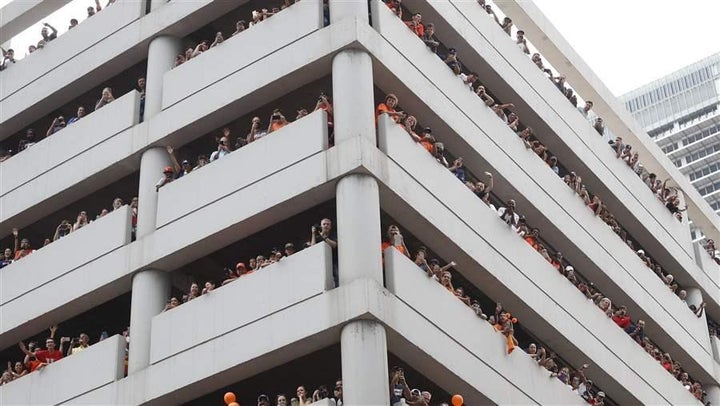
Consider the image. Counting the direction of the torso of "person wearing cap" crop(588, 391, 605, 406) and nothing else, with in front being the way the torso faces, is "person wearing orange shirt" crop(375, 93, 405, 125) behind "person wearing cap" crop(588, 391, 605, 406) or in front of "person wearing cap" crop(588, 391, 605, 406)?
in front

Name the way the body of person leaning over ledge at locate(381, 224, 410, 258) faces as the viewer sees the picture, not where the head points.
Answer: toward the camera

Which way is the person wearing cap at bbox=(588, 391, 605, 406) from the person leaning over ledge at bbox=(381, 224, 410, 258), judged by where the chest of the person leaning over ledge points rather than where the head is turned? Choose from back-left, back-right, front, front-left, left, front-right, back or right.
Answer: back-left

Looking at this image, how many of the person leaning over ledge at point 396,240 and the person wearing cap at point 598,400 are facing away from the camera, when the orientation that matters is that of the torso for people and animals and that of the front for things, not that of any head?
0

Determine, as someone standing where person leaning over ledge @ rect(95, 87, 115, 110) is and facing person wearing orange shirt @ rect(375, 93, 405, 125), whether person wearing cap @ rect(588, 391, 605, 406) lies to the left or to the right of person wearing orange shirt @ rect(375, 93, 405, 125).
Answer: left

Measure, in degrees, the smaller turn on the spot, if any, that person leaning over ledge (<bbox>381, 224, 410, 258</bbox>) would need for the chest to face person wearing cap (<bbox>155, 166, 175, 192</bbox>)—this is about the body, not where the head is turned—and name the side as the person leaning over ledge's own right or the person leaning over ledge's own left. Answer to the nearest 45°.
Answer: approximately 90° to the person leaning over ledge's own right
